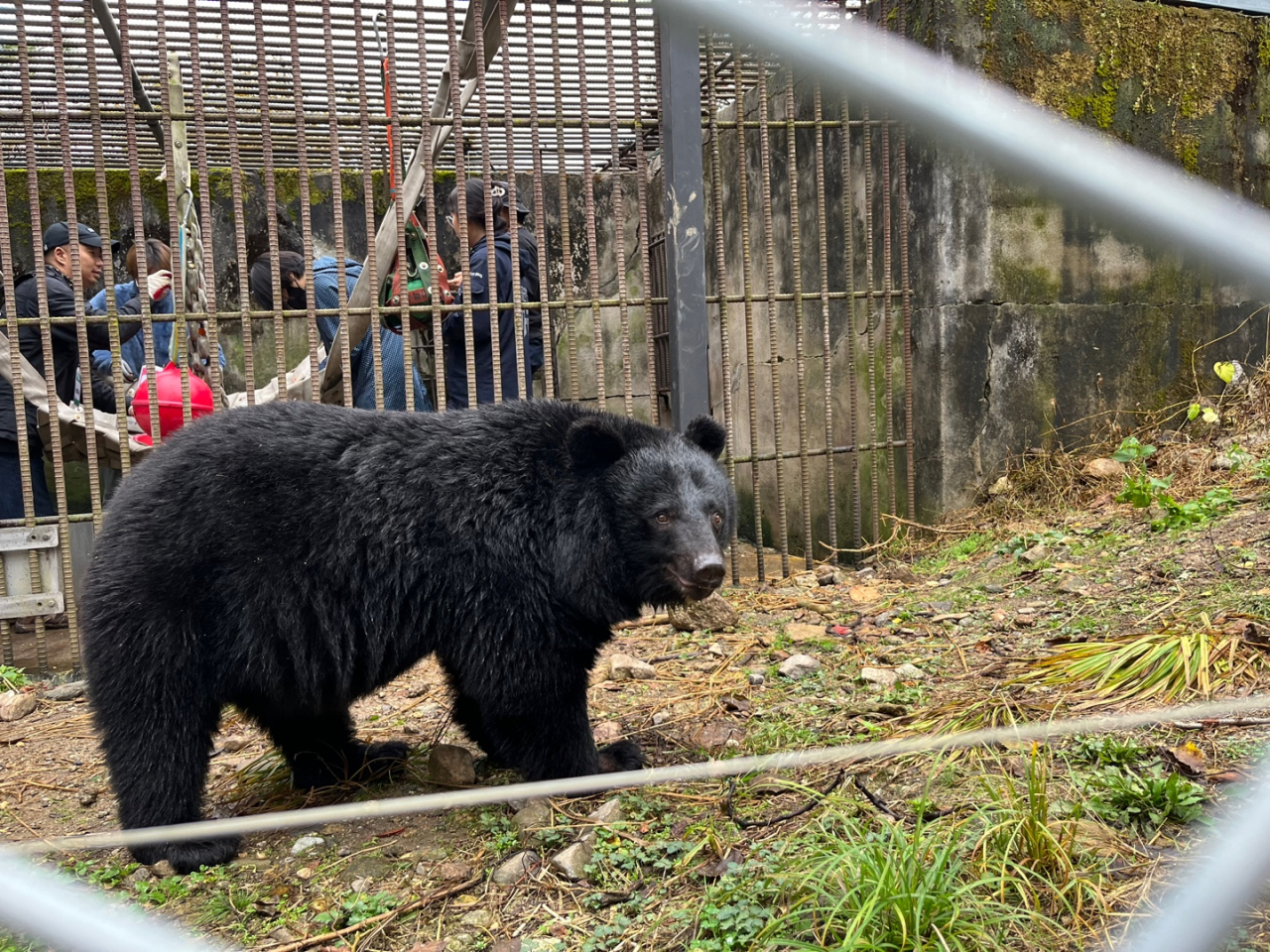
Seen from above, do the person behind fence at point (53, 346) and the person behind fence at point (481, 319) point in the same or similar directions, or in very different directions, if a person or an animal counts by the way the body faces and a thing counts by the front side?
very different directions

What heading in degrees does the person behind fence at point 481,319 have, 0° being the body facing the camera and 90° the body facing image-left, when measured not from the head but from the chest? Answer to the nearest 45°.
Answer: approximately 90°

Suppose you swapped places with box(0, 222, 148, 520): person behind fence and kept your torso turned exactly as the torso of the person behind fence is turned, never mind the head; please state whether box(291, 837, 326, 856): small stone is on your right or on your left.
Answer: on your right

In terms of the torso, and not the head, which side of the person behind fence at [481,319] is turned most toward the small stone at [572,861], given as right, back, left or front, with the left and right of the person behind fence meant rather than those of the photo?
left

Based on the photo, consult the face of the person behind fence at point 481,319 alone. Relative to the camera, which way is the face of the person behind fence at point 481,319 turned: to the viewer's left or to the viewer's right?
to the viewer's left

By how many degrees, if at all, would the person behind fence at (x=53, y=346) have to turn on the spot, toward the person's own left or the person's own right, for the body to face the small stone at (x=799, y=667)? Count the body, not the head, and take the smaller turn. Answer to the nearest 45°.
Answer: approximately 45° to the person's own right

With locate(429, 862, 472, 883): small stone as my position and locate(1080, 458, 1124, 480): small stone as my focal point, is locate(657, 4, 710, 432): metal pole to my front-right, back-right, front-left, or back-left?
front-left

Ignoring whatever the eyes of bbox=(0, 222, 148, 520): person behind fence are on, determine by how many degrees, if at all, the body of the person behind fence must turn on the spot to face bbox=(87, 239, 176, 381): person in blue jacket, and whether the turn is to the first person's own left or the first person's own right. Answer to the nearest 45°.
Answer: approximately 45° to the first person's own left

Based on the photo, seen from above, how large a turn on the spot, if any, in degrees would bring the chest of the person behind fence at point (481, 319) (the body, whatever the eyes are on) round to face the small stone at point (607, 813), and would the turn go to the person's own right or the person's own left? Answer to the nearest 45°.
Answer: approximately 90° to the person's own left

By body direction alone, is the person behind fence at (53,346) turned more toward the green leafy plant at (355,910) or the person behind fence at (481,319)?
the person behind fence

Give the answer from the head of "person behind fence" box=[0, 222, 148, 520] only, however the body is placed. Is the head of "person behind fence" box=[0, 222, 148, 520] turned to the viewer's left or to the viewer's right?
to the viewer's right

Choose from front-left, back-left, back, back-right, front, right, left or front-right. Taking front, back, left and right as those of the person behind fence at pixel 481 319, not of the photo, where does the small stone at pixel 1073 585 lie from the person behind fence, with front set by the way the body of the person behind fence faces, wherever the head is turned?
back-left

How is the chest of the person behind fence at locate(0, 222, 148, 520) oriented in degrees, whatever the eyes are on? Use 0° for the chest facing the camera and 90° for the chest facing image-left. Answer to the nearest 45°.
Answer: approximately 270°

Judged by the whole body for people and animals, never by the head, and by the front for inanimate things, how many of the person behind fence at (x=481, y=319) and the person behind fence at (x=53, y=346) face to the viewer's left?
1

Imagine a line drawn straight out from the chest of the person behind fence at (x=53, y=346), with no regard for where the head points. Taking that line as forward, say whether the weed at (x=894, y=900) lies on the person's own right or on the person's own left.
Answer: on the person's own right

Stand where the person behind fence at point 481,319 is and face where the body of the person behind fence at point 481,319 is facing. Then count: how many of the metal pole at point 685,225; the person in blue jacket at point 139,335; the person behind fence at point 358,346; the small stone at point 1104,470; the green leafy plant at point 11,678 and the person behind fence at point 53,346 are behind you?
2

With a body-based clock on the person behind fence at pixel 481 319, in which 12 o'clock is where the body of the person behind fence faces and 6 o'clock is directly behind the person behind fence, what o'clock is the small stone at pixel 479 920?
The small stone is roughly at 9 o'clock from the person behind fence.

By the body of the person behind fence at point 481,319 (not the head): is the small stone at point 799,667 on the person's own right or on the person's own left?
on the person's own left
